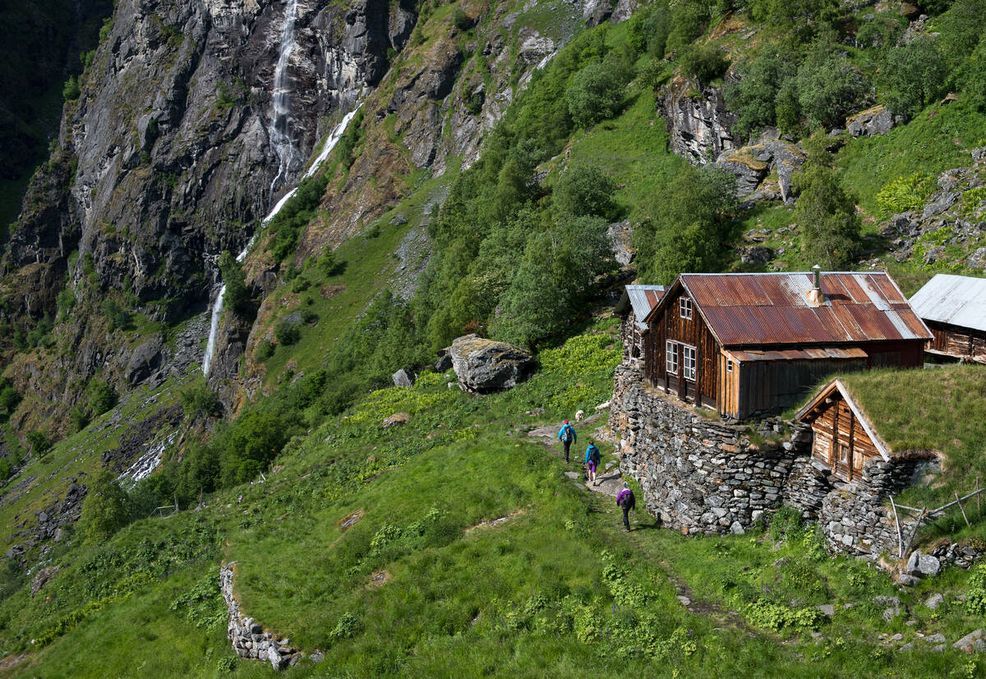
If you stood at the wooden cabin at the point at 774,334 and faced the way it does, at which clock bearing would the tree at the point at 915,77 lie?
The tree is roughly at 5 o'clock from the wooden cabin.

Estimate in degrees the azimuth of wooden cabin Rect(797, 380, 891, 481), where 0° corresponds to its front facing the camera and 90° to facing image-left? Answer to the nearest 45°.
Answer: approximately 45°

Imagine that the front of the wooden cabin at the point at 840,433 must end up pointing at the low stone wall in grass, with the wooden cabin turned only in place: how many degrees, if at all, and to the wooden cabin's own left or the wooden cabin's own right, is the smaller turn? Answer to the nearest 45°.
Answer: approximately 45° to the wooden cabin's own right

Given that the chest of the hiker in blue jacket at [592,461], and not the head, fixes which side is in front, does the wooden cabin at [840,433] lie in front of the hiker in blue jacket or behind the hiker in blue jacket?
behind

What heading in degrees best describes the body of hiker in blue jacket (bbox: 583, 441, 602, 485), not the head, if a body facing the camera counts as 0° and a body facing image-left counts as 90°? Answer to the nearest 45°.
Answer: approximately 180°

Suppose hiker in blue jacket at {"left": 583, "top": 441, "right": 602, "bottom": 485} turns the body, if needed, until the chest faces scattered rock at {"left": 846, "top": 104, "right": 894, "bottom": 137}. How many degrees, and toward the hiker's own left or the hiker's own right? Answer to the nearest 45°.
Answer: approximately 45° to the hiker's own right

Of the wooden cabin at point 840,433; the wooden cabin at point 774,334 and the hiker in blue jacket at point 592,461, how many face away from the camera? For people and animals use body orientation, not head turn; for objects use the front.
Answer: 1

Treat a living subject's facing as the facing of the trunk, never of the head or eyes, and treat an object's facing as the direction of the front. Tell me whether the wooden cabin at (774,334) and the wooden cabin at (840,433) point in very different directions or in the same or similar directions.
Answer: same or similar directions

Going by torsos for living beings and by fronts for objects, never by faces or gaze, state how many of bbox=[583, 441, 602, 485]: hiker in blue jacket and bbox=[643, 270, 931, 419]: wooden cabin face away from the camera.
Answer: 1

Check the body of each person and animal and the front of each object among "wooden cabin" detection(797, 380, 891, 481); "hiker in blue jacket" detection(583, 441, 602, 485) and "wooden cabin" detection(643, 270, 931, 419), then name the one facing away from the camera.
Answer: the hiker in blue jacket

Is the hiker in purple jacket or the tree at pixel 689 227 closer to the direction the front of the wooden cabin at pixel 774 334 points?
the hiker in purple jacket

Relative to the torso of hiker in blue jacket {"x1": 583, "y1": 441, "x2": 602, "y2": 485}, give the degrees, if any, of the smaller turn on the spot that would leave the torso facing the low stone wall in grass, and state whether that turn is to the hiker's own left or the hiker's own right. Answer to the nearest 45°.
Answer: approximately 135° to the hiker's own left
